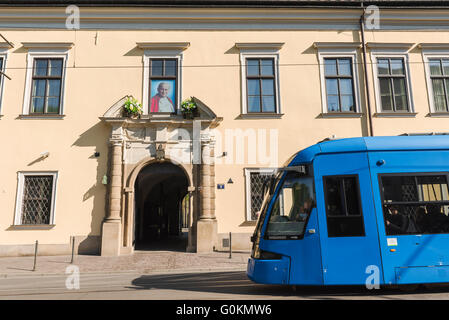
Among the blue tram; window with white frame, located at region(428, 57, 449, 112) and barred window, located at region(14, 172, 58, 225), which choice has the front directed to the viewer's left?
the blue tram

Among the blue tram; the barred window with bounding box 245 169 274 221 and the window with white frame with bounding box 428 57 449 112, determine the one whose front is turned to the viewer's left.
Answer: the blue tram

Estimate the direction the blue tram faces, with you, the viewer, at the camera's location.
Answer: facing to the left of the viewer

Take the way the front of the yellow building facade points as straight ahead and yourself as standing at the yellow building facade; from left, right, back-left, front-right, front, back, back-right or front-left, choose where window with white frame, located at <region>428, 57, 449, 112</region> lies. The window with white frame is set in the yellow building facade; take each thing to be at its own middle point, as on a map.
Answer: left

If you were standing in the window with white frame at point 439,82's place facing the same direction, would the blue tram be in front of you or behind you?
in front

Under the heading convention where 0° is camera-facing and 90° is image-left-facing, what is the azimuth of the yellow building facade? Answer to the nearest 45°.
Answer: approximately 0°

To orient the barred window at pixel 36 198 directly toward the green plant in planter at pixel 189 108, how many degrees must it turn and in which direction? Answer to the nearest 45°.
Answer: approximately 45° to its left

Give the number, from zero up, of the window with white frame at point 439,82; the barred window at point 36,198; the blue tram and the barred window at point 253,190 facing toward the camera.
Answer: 3

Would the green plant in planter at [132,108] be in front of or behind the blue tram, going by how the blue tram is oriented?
in front

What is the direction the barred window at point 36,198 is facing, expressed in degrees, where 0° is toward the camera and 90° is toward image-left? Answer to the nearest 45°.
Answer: approximately 0°

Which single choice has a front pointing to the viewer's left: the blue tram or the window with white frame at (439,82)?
the blue tram

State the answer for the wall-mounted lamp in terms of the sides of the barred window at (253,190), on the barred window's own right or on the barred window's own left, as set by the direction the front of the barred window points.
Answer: on the barred window's own right

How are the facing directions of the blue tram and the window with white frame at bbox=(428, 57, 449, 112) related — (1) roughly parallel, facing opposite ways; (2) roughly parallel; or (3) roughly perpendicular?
roughly perpendicular

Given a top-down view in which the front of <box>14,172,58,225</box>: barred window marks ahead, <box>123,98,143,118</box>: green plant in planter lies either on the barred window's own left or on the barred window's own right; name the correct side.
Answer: on the barred window's own left
